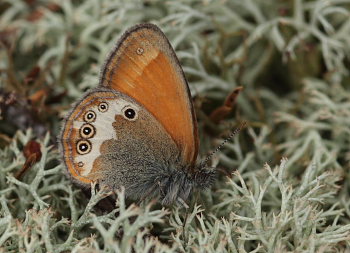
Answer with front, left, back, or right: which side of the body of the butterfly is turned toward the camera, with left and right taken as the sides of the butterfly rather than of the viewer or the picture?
right
